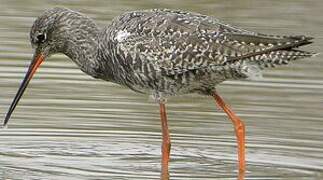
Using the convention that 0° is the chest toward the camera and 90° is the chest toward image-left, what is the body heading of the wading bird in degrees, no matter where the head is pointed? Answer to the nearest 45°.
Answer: approximately 90°
